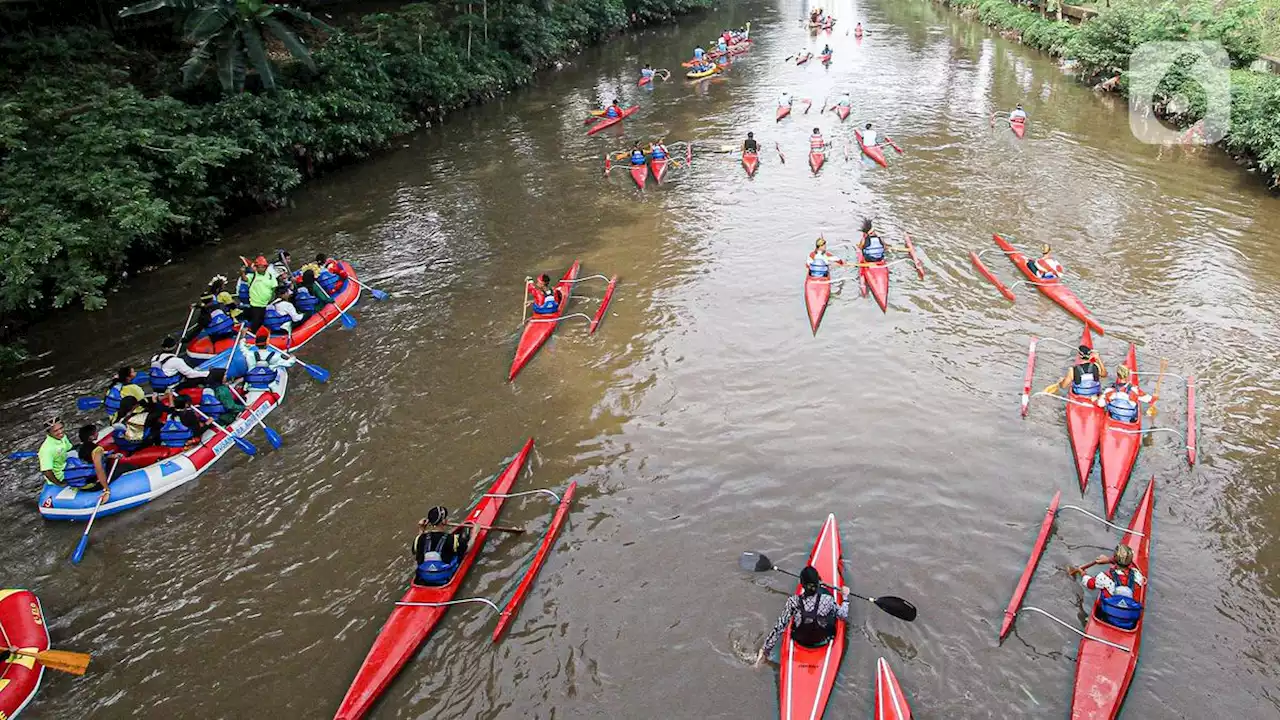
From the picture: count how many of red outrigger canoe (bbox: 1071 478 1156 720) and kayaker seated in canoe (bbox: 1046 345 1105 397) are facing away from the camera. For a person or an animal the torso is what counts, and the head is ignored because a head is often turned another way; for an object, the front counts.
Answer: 2

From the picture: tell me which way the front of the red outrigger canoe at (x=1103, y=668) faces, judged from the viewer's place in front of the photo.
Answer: facing away from the viewer

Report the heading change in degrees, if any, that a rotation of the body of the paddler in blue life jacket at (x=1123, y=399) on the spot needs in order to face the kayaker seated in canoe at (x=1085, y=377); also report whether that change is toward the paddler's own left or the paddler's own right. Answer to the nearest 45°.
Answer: approximately 45° to the paddler's own left

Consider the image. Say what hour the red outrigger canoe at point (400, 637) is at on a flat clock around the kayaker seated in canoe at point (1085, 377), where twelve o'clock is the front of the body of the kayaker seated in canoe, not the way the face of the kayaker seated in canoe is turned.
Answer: The red outrigger canoe is roughly at 7 o'clock from the kayaker seated in canoe.

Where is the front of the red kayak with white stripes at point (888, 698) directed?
away from the camera

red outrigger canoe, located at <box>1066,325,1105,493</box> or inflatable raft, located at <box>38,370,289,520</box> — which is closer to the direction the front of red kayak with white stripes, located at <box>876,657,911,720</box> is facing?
the red outrigger canoe

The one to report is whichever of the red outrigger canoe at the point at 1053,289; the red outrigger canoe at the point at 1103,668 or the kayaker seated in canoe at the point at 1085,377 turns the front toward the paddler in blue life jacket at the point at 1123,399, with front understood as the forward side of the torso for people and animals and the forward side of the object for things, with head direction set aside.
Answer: the red outrigger canoe at the point at 1103,668

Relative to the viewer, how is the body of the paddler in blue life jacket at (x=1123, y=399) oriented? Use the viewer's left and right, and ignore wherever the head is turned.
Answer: facing away from the viewer

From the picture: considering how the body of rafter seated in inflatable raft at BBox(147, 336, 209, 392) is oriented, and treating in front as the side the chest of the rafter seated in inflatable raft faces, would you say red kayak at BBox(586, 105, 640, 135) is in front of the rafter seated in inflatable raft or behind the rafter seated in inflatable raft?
in front

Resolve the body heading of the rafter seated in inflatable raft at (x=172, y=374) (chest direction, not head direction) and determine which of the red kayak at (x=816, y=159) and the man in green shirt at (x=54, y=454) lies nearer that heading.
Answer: the red kayak

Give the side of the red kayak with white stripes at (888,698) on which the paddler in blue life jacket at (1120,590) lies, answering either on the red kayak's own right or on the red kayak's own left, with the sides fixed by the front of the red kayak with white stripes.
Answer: on the red kayak's own right

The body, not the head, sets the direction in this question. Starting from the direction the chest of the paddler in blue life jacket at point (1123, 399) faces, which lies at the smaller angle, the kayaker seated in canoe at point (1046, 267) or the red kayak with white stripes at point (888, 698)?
the kayaker seated in canoe

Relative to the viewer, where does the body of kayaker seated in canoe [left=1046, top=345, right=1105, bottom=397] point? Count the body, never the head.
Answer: away from the camera

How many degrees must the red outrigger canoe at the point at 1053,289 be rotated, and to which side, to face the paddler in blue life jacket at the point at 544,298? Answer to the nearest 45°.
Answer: approximately 90° to its left
